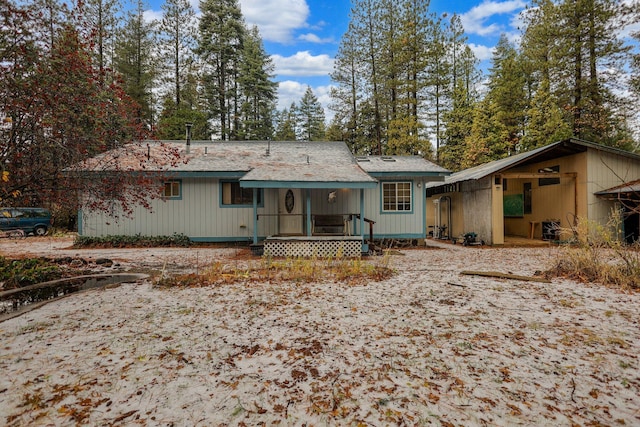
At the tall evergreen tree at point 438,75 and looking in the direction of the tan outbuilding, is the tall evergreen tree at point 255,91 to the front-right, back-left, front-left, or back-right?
back-right

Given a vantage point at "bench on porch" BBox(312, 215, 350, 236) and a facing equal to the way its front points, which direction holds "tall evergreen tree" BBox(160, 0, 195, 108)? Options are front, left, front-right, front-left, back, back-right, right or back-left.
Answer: back-right

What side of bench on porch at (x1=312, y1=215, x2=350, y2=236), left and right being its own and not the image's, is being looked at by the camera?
front

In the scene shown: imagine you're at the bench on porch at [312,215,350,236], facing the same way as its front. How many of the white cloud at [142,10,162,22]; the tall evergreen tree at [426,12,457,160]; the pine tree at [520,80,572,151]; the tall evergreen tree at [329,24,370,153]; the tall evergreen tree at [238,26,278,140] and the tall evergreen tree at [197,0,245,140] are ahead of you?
0

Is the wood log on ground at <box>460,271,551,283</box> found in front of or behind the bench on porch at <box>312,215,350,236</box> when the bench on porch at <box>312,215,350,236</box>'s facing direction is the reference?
in front

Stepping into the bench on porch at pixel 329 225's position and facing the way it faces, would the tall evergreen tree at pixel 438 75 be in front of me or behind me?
behind

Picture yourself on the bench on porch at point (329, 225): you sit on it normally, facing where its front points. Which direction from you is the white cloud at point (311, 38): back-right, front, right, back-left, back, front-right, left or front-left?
back

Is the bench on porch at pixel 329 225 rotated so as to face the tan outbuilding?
no

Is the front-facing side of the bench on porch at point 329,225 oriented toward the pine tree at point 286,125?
no

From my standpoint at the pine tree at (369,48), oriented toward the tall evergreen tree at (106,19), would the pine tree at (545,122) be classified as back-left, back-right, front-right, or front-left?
back-left

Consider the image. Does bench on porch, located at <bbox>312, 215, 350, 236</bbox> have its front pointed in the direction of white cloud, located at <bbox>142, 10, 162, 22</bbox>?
no

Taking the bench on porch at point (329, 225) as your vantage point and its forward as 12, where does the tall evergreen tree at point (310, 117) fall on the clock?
The tall evergreen tree is roughly at 6 o'clock from the bench on porch.

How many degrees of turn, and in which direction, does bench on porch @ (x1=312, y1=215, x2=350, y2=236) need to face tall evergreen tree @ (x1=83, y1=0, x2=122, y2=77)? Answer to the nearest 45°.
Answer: approximately 135° to its right

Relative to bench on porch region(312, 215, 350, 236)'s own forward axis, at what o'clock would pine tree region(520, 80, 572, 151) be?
The pine tree is roughly at 8 o'clock from the bench on porch.
